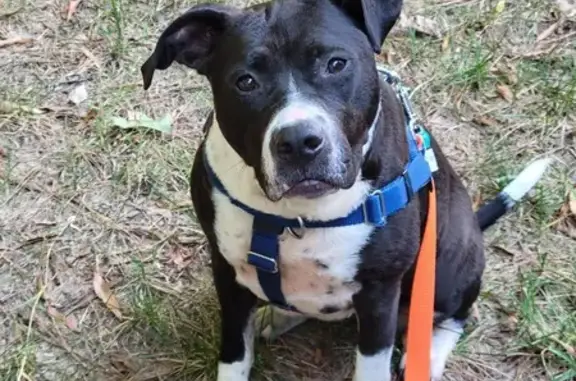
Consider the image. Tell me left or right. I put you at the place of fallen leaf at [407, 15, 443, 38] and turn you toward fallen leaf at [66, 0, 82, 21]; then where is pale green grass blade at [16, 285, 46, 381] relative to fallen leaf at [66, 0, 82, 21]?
left

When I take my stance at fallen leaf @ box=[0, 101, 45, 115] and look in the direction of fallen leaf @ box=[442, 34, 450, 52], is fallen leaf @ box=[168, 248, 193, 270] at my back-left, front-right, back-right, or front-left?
front-right

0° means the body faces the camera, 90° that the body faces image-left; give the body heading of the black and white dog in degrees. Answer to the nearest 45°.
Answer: approximately 45°

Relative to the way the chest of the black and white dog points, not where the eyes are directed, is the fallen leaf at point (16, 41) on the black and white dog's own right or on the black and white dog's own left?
on the black and white dog's own right

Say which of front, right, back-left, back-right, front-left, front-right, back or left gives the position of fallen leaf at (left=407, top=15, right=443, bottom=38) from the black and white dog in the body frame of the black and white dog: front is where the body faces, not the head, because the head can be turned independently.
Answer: back-right

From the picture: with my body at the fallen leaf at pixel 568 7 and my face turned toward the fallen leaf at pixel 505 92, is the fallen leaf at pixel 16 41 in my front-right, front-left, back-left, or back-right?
front-right

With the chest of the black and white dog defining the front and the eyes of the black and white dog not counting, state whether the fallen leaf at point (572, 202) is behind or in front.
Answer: behind

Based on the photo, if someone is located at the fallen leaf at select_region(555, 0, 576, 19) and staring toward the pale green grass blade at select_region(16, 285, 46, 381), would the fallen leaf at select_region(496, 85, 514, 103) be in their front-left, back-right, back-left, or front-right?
front-left

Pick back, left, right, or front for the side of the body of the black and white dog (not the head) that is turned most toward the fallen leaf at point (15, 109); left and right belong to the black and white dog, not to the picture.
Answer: right

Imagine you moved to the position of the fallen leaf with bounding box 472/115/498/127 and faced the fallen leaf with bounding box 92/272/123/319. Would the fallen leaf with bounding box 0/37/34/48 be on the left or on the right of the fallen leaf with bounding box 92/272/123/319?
right

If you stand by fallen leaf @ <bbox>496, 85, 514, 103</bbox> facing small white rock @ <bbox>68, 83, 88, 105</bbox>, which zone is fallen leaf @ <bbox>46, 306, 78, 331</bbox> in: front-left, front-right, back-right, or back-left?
front-left

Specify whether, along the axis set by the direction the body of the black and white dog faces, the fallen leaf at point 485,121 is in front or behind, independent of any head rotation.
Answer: behind

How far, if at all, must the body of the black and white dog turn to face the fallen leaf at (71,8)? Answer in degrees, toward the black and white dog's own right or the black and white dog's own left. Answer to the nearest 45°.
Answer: approximately 90° to the black and white dog's own right

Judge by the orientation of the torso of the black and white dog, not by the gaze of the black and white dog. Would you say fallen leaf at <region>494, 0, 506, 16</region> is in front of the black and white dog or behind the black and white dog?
behind
